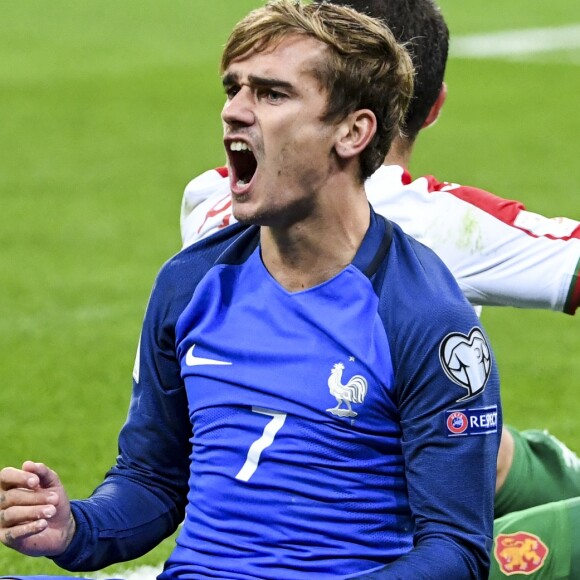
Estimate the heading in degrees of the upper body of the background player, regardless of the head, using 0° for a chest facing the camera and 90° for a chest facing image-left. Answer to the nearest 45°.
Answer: approximately 180°

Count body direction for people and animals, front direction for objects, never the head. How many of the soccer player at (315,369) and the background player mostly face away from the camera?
1

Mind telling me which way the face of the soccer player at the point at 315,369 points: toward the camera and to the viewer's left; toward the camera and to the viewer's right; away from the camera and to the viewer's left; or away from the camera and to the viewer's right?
toward the camera and to the viewer's left

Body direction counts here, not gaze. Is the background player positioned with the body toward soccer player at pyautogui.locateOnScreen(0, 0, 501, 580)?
no

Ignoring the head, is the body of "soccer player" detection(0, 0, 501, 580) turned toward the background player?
no

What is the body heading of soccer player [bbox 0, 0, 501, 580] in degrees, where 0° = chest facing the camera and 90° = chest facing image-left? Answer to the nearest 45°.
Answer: approximately 45°

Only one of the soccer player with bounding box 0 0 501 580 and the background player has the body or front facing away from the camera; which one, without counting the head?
the background player
